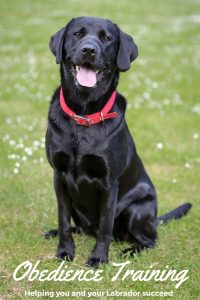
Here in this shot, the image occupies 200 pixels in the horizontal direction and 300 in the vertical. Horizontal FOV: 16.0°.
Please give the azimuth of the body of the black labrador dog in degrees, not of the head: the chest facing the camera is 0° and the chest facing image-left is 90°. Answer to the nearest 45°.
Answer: approximately 45°
